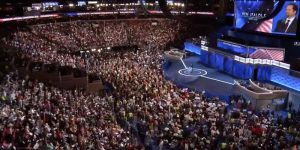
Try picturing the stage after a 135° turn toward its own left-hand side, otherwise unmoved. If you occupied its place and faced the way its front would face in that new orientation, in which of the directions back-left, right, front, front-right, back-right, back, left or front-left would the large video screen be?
front

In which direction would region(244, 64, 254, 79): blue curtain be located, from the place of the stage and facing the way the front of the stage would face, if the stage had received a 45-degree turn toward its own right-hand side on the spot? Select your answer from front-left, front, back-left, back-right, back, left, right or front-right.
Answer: back

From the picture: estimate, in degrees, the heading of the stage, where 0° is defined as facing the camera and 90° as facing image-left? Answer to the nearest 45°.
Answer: approximately 45°
